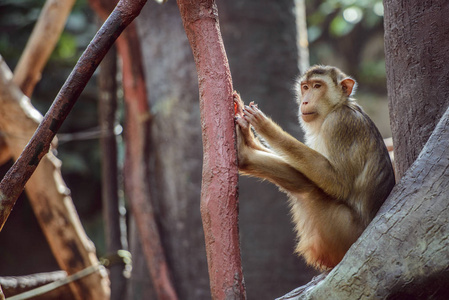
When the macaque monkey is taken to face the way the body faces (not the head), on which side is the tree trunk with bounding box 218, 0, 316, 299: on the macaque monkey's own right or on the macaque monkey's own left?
on the macaque monkey's own right

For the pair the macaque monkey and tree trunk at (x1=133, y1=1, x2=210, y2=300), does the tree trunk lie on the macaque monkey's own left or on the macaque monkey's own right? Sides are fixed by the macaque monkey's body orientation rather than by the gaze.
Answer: on the macaque monkey's own right

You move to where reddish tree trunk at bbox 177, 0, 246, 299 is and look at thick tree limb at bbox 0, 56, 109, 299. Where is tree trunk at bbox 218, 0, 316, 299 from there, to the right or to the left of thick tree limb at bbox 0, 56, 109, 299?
right

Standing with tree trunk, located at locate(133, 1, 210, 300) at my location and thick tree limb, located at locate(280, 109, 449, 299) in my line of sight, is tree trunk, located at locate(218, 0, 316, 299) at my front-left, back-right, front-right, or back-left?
front-left

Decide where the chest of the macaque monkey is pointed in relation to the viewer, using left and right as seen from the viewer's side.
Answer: facing to the left of the viewer

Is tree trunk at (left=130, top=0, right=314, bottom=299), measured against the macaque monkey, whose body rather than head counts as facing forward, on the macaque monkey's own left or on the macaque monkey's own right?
on the macaque monkey's own right
